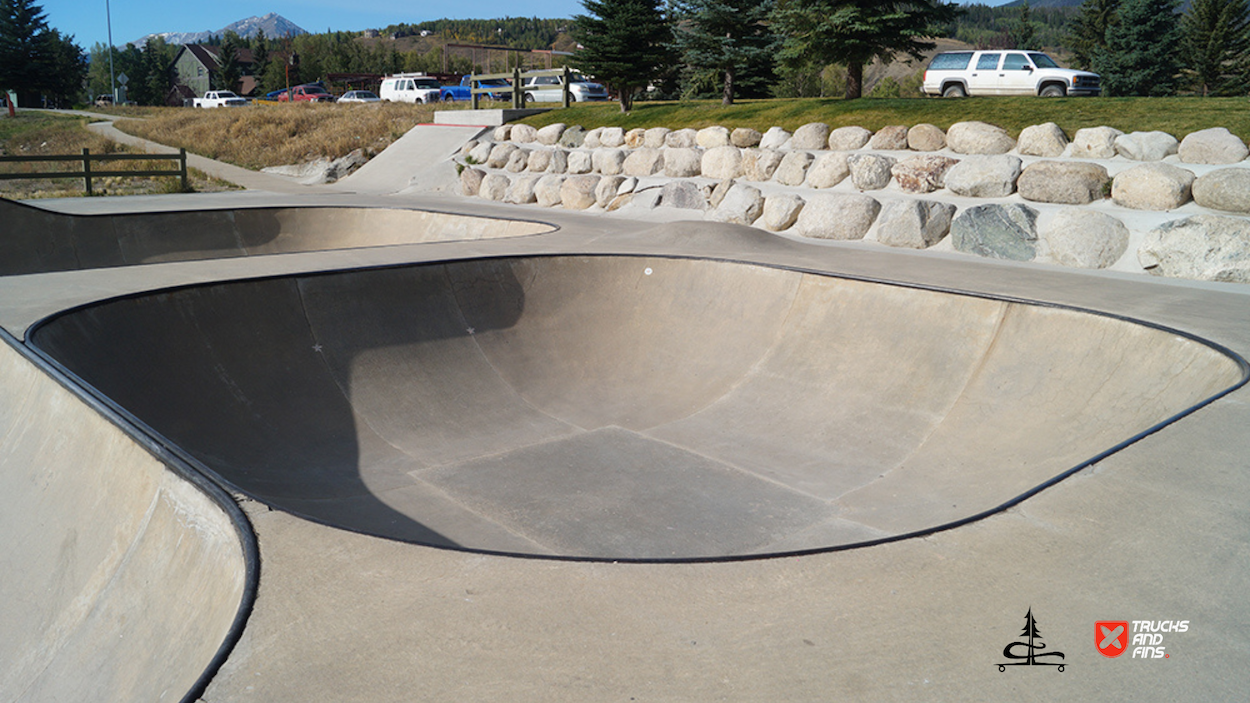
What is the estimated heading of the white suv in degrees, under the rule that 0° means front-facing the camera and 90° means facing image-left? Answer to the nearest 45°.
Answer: approximately 315°

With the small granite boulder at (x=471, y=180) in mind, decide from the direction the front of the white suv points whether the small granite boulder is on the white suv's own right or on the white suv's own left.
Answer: on the white suv's own right

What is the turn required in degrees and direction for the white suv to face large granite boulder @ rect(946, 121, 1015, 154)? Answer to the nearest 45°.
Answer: approximately 45° to its right

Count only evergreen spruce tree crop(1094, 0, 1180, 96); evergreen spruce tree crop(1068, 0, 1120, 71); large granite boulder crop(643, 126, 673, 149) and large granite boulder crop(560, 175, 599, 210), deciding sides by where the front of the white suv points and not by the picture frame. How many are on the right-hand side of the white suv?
2

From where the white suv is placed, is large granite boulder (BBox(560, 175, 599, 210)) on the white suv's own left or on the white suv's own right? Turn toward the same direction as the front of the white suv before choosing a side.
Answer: on the white suv's own right

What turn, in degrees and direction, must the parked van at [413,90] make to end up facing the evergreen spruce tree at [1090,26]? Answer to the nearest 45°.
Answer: approximately 45° to its left

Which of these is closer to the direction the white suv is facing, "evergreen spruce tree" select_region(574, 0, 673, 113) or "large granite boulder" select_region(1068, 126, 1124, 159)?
the large granite boulder
